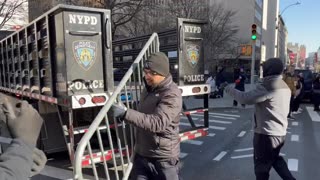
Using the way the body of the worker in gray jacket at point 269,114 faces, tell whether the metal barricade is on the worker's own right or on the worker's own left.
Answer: on the worker's own left

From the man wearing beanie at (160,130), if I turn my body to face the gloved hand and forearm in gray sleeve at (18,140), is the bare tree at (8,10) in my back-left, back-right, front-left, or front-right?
back-right

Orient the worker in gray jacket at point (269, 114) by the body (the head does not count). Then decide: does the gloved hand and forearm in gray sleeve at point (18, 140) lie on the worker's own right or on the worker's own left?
on the worker's own left

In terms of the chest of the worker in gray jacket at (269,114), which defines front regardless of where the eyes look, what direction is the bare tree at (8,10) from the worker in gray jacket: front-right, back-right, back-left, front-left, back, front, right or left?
front

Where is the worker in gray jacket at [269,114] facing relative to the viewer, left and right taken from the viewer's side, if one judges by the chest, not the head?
facing away from the viewer and to the left of the viewer
